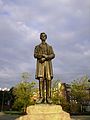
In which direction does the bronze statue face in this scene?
toward the camera
